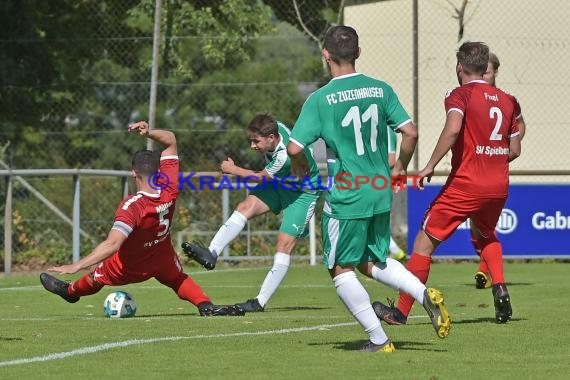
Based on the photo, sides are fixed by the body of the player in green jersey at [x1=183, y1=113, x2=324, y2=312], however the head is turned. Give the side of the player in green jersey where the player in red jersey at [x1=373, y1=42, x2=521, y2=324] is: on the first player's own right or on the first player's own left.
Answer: on the first player's own left

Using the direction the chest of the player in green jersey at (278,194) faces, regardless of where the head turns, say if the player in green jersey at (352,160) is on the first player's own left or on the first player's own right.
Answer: on the first player's own left

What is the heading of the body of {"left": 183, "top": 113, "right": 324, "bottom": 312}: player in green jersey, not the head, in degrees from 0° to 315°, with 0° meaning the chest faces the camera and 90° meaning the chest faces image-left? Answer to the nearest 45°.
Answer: approximately 45°

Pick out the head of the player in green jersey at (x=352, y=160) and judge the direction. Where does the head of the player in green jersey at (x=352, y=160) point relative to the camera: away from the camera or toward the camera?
away from the camera

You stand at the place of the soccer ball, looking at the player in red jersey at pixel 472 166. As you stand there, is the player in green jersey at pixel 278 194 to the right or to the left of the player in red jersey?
left

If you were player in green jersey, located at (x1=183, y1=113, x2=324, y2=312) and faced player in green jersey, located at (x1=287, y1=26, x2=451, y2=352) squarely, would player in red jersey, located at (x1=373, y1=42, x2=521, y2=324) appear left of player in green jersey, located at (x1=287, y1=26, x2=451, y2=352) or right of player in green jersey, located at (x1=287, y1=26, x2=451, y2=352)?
left

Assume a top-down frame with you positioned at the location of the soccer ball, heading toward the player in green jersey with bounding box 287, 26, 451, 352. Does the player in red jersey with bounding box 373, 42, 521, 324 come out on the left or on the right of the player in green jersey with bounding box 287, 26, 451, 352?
left

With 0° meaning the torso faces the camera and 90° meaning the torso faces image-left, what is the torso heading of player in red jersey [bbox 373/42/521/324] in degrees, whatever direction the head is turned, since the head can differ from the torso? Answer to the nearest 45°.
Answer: approximately 135°

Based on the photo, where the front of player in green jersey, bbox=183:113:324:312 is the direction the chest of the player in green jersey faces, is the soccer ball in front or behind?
in front

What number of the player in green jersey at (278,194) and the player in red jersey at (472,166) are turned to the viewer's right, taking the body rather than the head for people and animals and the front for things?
0
